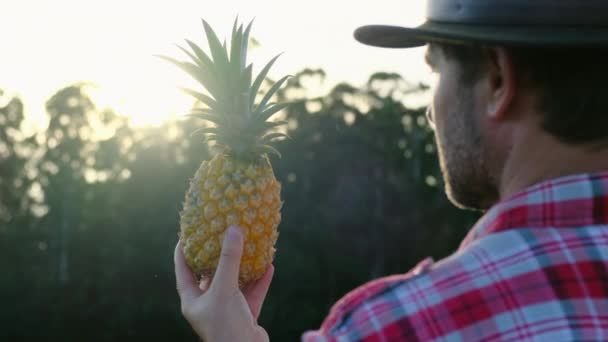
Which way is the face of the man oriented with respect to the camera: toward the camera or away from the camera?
away from the camera

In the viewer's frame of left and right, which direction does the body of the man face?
facing away from the viewer and to the left of the viewer
